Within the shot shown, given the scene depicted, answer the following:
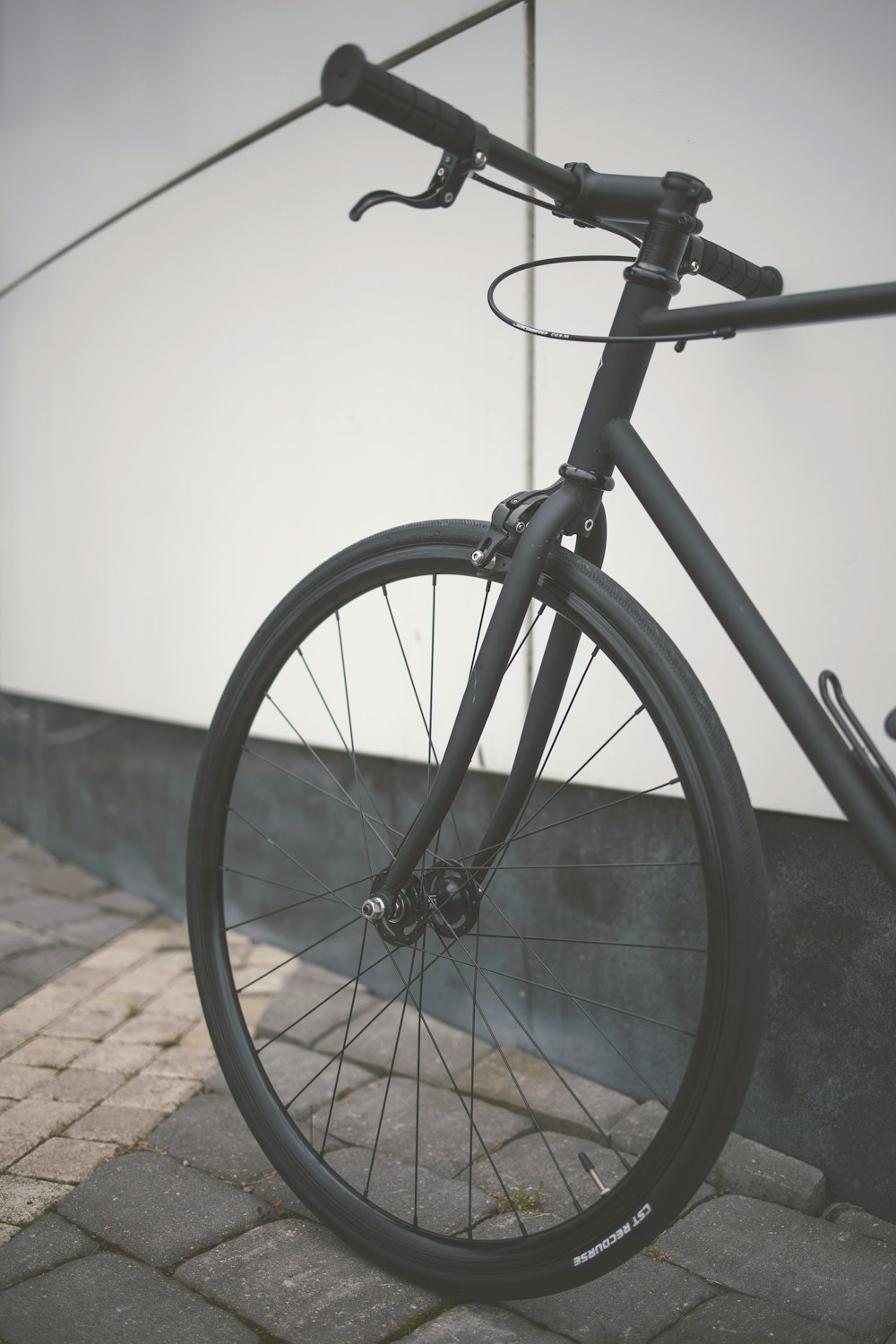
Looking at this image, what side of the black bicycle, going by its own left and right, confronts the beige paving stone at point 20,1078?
front

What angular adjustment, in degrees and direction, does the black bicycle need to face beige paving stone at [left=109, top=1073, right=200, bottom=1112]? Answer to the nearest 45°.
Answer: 0° — it already faces it

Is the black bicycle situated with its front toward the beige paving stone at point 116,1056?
yes

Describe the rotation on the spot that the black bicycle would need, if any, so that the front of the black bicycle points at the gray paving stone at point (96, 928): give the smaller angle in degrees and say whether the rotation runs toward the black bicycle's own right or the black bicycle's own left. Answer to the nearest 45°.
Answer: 0° — it already faces it

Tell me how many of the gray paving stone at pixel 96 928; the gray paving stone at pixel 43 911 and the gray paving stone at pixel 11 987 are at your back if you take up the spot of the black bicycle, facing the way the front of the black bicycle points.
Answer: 0

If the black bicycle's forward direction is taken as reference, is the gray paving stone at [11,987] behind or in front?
in front

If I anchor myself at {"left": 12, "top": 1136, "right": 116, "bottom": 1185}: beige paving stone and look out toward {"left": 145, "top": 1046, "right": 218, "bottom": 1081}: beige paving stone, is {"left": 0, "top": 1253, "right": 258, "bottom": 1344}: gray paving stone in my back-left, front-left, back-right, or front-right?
back-right

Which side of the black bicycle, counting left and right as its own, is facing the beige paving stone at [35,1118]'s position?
front

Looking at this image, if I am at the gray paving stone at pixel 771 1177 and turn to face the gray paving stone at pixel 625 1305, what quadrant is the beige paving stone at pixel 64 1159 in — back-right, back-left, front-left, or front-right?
front-right

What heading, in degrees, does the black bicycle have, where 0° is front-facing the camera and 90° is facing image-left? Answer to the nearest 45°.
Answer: approximately 135°

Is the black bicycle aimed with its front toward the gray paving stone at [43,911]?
yes
